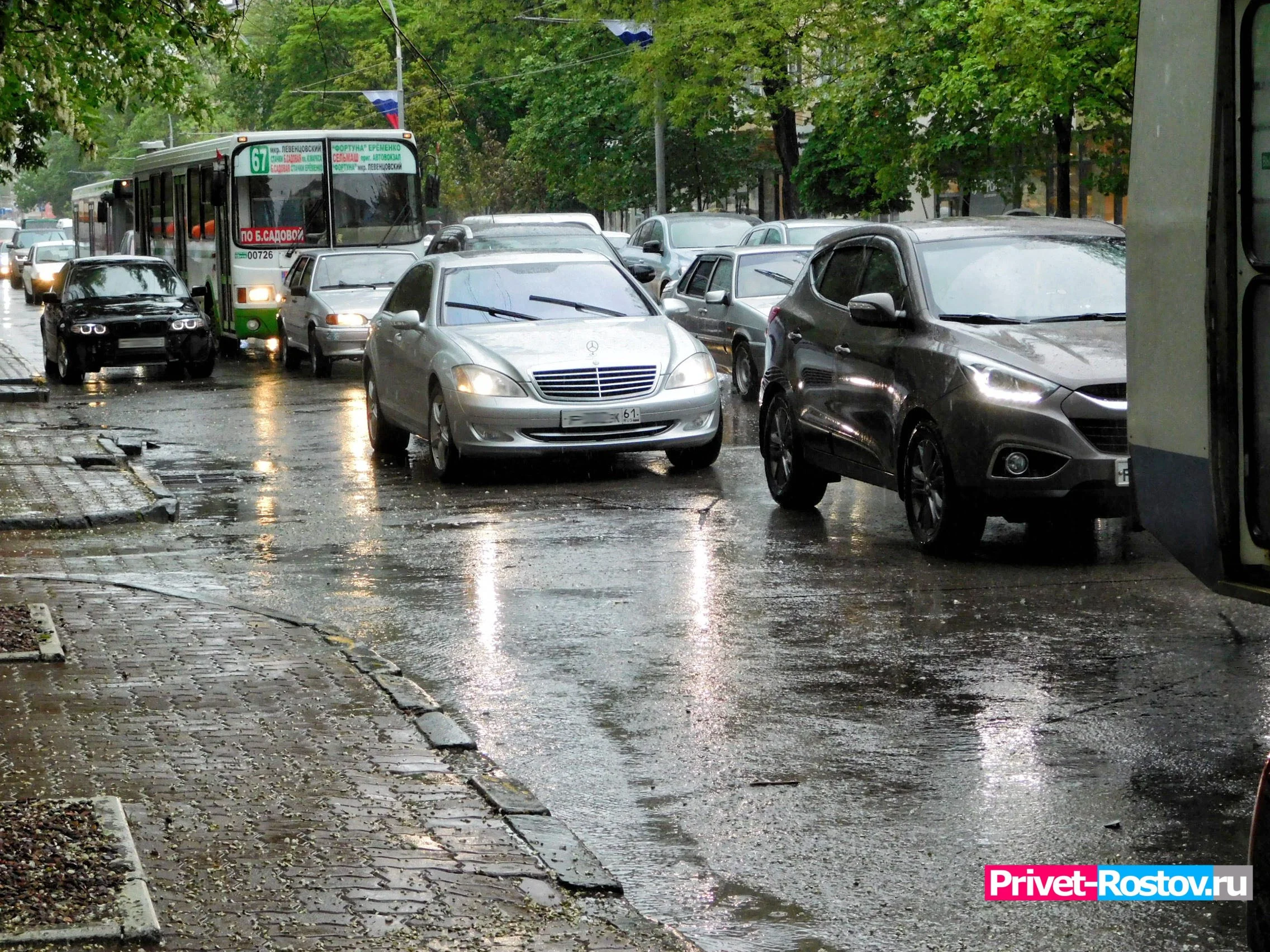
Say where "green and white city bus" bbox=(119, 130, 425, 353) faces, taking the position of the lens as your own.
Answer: facing the viewer and to the right of the viewer

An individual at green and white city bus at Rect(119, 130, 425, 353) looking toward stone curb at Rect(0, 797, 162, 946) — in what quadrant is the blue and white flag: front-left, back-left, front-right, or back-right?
back-left

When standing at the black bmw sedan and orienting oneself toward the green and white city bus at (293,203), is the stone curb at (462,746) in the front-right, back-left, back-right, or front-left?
back-right

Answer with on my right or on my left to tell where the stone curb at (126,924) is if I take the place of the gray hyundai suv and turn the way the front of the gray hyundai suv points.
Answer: on my right

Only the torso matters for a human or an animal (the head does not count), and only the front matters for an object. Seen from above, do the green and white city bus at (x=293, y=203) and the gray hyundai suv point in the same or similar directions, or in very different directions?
same or similar directions

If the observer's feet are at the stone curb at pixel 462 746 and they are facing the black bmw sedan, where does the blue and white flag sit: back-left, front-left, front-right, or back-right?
front-right

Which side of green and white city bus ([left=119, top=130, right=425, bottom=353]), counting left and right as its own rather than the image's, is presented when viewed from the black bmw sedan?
front

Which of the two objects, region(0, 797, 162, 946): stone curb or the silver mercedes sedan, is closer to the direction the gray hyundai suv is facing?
the stone curb

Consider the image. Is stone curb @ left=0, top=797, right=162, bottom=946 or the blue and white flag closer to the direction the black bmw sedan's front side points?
the stone curb

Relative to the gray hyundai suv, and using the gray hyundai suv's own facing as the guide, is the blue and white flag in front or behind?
behind

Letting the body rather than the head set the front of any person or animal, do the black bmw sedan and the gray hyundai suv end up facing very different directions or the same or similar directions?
same or similar directions

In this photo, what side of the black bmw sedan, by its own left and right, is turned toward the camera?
front

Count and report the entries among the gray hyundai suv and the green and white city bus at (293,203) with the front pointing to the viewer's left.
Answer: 0

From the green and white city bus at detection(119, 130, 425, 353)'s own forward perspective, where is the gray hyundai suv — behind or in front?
in front

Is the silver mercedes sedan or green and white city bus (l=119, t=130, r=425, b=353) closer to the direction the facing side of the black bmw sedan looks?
the silver mercedes sedan

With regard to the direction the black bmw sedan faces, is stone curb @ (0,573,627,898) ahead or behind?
ahead
